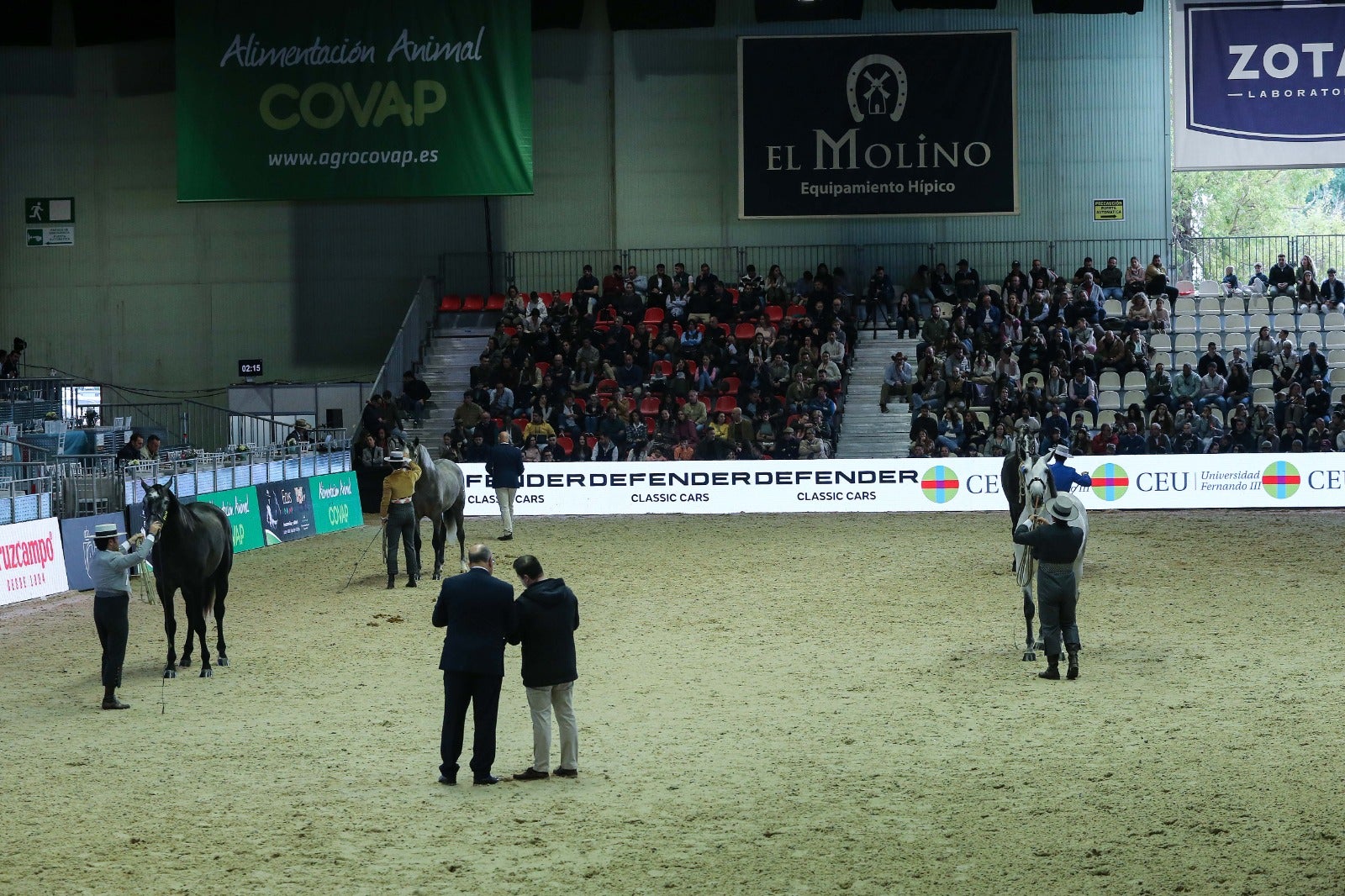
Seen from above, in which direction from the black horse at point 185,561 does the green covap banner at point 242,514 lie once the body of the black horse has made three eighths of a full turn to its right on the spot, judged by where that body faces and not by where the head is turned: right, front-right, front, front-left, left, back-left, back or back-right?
front

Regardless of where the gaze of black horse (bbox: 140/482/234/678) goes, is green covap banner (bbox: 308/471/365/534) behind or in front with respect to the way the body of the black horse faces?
behind

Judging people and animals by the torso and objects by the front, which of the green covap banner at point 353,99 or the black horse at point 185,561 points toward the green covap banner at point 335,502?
the green covap banner at point 353,99

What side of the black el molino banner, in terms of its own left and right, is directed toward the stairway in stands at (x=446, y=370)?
right

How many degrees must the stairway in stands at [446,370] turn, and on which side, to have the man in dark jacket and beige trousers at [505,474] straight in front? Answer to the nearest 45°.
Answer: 0° — it already faces them

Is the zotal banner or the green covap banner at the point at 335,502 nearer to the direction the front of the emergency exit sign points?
the green covap banner
